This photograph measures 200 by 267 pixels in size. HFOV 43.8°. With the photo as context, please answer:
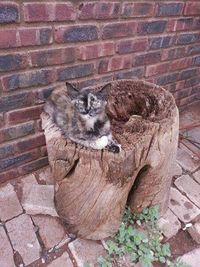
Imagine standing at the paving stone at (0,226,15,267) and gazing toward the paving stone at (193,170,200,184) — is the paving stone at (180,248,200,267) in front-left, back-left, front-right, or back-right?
front-right

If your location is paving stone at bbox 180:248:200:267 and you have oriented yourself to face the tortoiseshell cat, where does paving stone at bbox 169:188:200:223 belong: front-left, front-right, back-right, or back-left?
front-right

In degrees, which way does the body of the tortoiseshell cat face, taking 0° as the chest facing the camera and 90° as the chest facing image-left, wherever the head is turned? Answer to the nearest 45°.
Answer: approximately 315°

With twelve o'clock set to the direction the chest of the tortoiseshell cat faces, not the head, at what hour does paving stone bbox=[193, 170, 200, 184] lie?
The paving stone is roughly at 10 o'clock from the tortoiseshell cat.

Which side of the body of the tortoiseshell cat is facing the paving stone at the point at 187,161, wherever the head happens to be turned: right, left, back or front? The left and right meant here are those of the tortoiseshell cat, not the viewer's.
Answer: left
